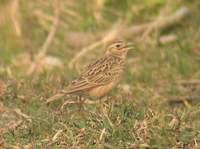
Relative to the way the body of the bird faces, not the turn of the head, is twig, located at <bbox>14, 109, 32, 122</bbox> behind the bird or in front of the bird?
behind

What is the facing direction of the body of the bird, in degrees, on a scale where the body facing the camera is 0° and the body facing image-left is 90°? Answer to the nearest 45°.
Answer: approximately 270°
